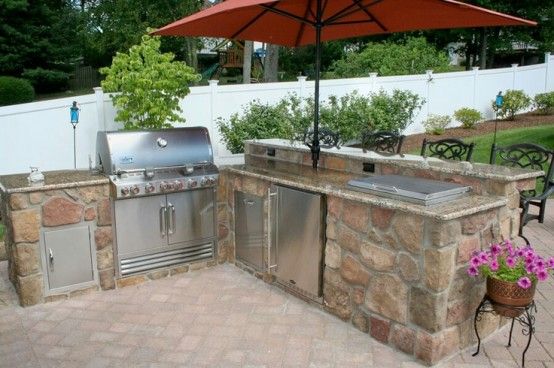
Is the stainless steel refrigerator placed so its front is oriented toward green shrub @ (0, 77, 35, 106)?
no

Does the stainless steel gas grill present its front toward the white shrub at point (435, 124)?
no

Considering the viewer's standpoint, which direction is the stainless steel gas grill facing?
facing the viewer and to the right of the viewer

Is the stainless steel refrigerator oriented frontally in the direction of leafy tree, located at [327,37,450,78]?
no

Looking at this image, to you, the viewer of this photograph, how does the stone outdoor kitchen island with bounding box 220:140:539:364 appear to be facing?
facing the viewer and to the left of the viewer

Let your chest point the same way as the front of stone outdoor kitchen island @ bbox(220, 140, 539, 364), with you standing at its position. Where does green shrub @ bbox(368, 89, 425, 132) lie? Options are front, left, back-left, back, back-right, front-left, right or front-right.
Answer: back-right

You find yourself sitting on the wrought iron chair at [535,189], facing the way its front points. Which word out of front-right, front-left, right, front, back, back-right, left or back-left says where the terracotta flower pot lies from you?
front-left

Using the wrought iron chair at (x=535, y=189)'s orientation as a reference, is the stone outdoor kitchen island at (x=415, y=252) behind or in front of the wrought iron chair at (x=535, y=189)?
in front
